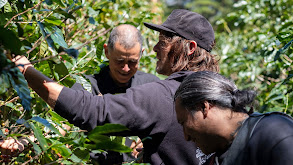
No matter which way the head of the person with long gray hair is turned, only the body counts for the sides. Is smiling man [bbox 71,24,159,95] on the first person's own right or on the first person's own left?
on the first person's own right

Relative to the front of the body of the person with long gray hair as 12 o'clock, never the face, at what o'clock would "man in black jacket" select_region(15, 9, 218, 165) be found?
The man in black jacket is roughly at 1 o'clock from the person with long gray hair.

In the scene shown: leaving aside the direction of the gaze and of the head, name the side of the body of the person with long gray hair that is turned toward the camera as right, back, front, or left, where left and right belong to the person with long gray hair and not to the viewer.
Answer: left

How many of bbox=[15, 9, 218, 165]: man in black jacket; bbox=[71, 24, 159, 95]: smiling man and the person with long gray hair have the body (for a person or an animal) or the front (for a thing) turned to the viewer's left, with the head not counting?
2

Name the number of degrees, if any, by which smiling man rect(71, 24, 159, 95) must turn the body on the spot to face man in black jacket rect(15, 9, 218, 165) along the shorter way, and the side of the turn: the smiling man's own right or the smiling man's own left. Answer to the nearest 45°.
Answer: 0° — they already face them

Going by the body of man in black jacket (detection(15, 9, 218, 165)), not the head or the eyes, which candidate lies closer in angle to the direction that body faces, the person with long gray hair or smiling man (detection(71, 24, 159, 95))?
the smiling man

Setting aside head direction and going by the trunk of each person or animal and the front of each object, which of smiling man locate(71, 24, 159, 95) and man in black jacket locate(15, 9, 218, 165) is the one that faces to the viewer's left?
the man in black jacket

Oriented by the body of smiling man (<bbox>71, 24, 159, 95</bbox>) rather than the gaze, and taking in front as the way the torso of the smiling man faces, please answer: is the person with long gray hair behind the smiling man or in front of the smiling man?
in front

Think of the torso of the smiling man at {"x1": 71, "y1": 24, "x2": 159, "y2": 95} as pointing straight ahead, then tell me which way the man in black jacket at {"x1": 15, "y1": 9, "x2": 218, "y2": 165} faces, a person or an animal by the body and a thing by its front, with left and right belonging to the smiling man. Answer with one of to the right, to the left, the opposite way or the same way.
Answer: to the right

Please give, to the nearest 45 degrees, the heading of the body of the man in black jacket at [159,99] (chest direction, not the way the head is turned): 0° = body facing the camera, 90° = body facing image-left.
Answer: approximately 90°

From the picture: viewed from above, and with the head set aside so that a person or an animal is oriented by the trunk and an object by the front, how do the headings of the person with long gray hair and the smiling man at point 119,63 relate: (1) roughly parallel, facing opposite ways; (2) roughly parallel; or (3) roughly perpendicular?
roughly perpendicular
